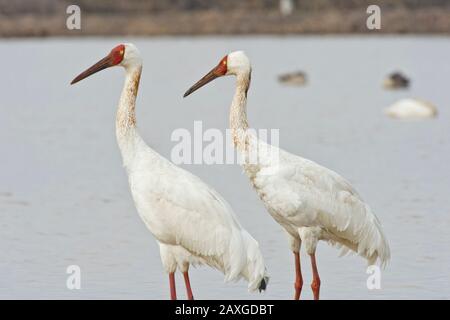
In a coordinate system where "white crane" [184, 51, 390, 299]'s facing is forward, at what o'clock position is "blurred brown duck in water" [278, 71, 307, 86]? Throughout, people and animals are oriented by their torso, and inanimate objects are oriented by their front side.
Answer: The blurred brown duck in water is roughly at 3 o'clock from the white crane.

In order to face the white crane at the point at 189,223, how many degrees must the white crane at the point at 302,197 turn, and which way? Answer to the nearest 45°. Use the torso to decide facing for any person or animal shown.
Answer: approximately 45° to its left

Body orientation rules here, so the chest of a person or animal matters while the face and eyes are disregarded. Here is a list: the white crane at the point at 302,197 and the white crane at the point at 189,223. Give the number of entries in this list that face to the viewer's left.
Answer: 2

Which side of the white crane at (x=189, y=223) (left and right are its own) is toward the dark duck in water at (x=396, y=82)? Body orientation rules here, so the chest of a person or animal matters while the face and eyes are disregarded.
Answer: right

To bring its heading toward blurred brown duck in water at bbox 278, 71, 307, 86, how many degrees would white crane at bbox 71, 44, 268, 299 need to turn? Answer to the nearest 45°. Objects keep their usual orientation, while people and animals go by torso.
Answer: approximately 90° to its right

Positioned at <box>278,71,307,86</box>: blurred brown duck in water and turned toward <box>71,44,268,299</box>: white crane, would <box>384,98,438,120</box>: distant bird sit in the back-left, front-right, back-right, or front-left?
front-left

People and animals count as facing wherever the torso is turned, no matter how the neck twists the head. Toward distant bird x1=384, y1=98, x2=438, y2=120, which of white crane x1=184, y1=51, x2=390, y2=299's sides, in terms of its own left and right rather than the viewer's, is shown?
right

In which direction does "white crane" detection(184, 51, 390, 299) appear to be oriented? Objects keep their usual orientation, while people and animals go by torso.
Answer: to the viewer's left

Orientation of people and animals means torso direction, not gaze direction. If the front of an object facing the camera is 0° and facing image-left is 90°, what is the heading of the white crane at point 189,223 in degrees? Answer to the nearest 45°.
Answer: approximately 90°

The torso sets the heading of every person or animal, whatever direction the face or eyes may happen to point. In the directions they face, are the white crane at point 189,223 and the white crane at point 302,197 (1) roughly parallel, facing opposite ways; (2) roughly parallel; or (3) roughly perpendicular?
roughly parallel

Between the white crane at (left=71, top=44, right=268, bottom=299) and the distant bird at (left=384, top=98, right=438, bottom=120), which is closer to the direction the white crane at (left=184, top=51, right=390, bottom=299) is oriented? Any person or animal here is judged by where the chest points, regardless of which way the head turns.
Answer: the white crane
